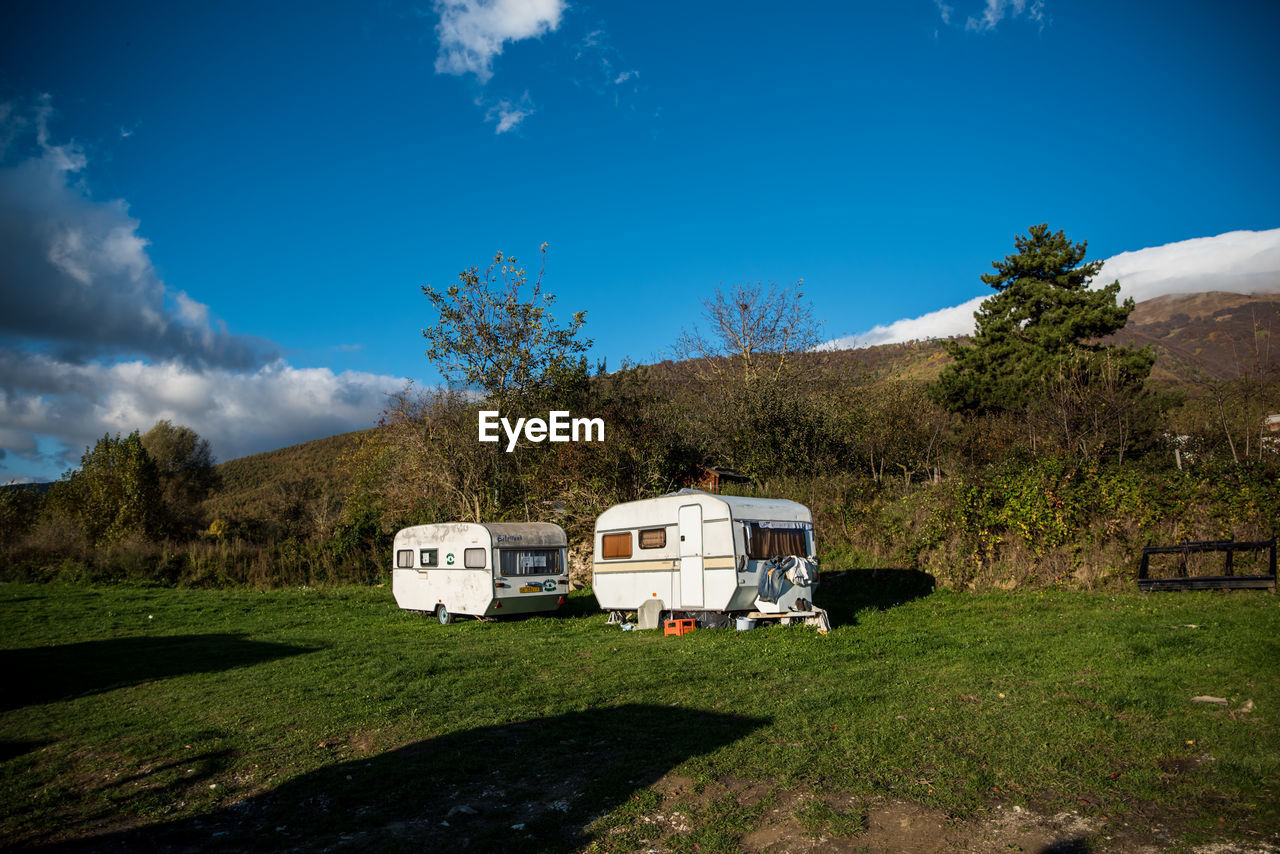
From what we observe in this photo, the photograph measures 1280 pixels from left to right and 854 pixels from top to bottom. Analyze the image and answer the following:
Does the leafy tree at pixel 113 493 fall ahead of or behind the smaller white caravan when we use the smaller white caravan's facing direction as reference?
ahead

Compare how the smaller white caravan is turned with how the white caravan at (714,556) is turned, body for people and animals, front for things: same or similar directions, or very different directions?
very different directions

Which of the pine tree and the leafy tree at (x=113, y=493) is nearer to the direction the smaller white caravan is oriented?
the leafy tree

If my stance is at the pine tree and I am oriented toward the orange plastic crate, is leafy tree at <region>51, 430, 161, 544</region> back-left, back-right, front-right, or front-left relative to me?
front-right

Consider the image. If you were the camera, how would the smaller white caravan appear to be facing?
facing away from the viewer and to the left of the viewer

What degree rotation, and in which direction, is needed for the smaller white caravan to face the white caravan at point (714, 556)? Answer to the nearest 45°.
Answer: approximately 180°

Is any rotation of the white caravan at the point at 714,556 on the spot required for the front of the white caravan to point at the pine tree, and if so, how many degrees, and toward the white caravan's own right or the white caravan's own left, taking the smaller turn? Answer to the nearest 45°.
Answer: approximately 90° to the white caravan's own left

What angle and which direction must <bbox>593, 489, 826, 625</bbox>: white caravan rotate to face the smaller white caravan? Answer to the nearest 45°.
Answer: approximately 180°

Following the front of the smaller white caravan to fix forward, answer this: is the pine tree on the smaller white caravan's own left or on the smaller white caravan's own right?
on the smaller white caravan's own right

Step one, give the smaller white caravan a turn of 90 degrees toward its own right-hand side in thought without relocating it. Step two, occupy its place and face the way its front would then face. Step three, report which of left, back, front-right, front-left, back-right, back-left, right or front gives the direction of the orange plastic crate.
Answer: right
